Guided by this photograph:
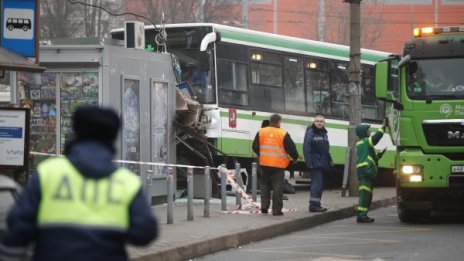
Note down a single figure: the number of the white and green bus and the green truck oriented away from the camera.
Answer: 0

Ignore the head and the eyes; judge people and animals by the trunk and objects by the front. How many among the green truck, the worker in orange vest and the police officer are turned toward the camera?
1

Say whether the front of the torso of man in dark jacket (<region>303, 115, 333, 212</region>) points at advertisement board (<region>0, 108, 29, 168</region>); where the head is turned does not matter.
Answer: no

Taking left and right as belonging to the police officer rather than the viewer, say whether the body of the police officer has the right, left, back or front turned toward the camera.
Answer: back

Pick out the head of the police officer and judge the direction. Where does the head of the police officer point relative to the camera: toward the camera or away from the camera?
away from the camera

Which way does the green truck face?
toward the camera

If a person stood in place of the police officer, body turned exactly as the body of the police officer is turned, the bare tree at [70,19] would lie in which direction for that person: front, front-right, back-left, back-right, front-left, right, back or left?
front

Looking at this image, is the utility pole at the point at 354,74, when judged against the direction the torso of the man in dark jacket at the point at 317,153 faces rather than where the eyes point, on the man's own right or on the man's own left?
on the man's own left

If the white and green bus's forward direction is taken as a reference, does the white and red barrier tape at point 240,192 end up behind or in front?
in front

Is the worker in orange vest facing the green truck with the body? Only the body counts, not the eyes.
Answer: no

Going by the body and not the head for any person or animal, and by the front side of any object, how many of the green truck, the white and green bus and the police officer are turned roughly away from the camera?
1

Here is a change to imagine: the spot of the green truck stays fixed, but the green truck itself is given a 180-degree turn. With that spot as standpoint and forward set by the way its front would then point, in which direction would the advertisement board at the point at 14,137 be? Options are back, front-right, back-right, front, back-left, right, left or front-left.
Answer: back-left

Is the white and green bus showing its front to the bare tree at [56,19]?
no

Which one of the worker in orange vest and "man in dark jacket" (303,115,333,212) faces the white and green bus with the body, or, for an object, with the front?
the worker in orange vest

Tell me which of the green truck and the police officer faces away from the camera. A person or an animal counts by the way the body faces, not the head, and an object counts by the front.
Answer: the police officer

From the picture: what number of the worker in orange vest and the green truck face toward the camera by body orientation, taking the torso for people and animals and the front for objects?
1

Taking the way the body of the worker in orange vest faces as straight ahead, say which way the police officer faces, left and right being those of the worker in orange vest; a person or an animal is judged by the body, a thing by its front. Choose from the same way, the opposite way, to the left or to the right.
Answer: the same way

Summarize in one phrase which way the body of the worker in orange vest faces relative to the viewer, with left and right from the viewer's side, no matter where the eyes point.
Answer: facing away from the viewer

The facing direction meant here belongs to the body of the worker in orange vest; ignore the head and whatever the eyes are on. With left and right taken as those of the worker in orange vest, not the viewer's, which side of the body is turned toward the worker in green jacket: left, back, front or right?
right

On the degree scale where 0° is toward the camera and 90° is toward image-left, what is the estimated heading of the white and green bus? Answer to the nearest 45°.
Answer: approximately 45°

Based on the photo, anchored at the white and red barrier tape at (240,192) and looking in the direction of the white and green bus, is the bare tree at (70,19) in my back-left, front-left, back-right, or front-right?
front-left
